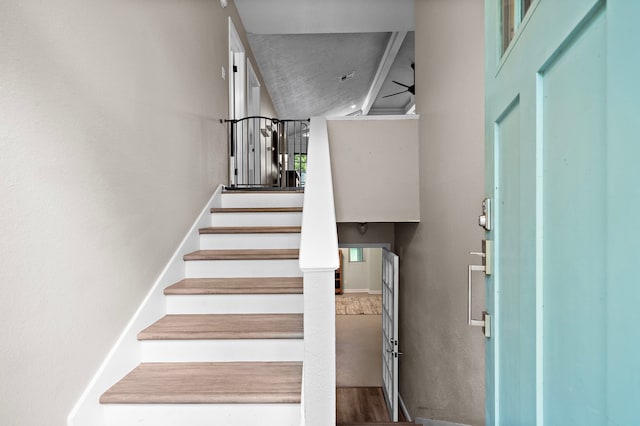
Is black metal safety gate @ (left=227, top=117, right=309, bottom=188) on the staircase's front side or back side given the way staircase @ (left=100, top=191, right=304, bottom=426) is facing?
on the back side

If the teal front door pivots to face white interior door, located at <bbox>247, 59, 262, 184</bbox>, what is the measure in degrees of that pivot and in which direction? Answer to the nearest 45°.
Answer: approximately 90° to its right

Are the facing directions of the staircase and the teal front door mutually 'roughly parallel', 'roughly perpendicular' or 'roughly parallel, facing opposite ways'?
roughly perpendicular

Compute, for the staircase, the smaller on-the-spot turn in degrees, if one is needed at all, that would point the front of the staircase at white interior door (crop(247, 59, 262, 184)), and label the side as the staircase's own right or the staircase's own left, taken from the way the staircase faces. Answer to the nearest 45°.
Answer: approximately 180°

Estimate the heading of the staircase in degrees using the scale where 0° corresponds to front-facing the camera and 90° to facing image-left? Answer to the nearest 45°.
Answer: approximately 0°

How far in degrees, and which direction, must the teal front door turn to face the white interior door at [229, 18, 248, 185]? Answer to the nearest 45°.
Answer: approximately 90° to its right

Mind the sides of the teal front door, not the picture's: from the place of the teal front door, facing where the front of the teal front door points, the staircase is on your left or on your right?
on your right

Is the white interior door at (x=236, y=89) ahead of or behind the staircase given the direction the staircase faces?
behind
